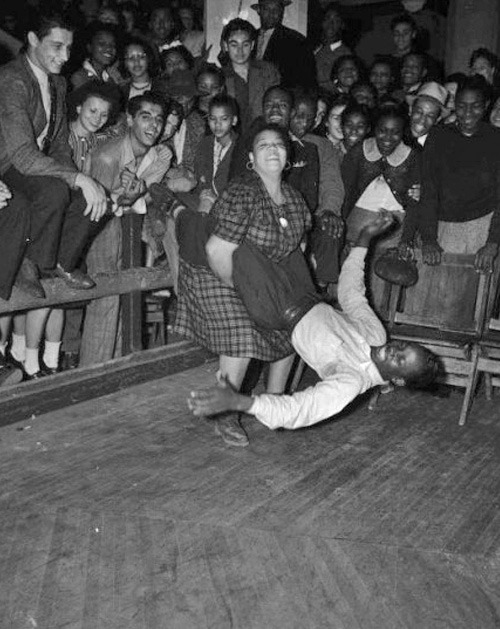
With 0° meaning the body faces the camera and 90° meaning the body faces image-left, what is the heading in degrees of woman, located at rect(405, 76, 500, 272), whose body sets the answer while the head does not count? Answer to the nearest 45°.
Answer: approximately 0°

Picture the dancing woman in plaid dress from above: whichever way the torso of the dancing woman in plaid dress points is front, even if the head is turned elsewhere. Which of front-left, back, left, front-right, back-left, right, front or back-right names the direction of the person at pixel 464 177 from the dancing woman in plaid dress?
left

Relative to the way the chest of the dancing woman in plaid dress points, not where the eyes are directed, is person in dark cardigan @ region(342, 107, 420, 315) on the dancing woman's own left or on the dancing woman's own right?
on the dancing woman's own left

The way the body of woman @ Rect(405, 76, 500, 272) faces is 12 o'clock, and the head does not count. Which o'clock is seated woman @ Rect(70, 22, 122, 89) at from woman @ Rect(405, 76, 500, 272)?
seated woman @ Rect(70, 22, 122, 89) is roughly at 3 o'clock from woman @ Rect(405, 76, 500, 272).

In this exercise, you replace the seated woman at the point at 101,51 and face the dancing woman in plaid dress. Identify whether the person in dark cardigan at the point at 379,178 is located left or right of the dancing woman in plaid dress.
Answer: left

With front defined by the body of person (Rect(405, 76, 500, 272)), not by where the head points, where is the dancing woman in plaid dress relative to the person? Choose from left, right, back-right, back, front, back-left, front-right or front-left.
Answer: front-right

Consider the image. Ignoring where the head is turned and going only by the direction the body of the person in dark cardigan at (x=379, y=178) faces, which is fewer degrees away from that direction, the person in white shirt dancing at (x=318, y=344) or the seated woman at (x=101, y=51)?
the person in white shirt dancing

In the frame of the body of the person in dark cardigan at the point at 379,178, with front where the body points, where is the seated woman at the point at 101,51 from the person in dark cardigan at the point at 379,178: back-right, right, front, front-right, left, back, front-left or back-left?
right

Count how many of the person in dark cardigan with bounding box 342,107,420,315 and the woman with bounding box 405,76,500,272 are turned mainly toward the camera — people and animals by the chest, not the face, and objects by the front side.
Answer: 2

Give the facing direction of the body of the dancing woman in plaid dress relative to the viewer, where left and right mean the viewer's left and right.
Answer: facing the viewer and to the right of the viewer

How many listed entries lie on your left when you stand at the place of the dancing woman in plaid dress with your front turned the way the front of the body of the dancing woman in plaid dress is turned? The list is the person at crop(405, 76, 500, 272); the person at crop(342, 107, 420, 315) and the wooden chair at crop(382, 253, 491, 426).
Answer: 3

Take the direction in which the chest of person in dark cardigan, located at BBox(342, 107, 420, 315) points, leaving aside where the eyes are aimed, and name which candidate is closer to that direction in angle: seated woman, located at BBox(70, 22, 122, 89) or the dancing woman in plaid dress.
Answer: the dancing woman in plaid dress
